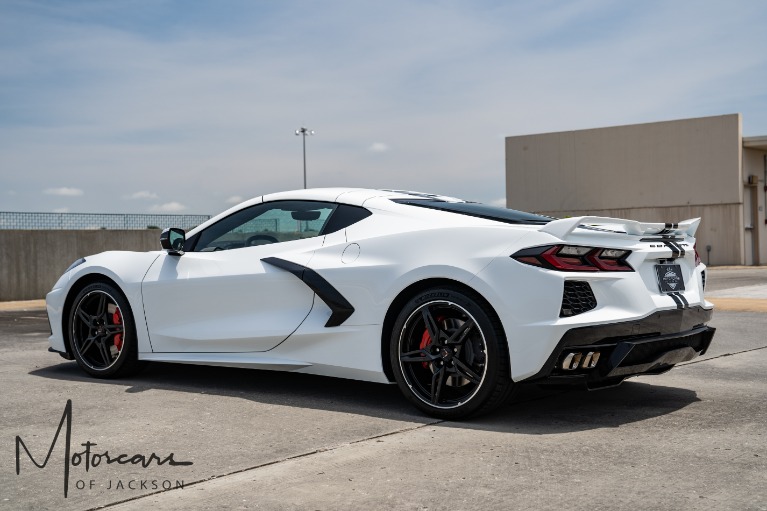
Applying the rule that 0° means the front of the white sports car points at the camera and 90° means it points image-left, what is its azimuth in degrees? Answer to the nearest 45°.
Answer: approximately 135°
